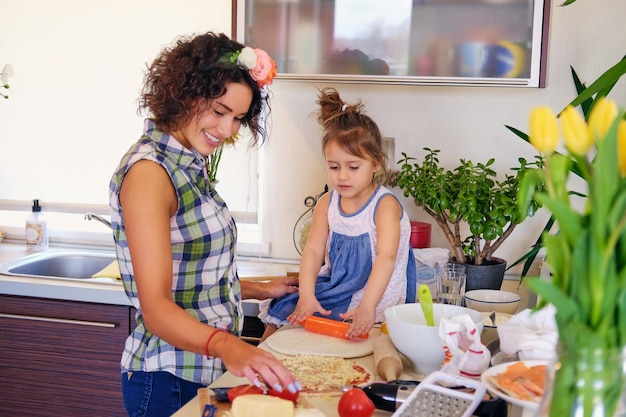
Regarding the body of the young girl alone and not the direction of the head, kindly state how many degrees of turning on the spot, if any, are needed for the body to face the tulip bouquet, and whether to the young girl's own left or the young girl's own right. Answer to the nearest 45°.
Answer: approximately 45° to the young girl's own left

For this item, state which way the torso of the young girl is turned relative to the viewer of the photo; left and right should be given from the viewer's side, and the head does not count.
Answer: facing the viewer and to the left of the viewer

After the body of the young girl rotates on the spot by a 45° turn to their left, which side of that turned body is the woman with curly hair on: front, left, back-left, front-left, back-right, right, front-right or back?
front-right

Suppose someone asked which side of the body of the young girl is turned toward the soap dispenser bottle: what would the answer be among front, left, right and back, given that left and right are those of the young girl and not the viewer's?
right

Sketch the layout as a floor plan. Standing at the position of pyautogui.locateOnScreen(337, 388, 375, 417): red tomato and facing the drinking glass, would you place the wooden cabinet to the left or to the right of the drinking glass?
left

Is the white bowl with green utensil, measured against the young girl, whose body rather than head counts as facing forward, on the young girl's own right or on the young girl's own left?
on the young girl's own left

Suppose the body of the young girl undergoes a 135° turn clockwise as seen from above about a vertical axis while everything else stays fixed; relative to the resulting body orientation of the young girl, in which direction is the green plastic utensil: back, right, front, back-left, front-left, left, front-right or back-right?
back

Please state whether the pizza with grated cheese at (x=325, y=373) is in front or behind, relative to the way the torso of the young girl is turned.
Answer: in front

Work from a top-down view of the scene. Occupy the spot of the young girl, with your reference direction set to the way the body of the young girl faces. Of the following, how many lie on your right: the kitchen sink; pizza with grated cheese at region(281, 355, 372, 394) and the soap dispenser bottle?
2

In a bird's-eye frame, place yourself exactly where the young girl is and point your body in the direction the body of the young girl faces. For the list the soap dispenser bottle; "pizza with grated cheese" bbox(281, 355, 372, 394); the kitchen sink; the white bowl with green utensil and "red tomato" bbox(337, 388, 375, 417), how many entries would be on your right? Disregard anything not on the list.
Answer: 2

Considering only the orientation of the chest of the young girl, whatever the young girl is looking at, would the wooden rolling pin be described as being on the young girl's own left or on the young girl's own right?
on the young girl's own left

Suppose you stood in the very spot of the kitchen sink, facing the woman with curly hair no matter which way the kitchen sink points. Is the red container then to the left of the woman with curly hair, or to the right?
left
